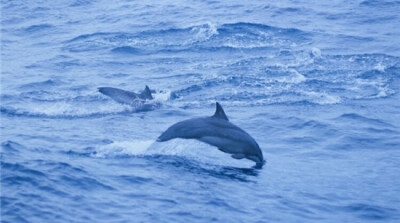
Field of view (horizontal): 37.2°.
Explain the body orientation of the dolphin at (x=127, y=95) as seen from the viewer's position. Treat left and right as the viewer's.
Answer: facing to the left of the viewer

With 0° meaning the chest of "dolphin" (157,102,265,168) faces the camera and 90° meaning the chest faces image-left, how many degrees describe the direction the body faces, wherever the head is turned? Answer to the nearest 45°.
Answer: approximately 270°

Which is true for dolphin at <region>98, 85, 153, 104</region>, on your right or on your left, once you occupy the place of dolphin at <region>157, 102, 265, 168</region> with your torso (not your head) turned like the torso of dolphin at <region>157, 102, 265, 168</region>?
on your left

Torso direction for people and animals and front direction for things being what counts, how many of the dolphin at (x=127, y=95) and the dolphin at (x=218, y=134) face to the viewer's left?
1

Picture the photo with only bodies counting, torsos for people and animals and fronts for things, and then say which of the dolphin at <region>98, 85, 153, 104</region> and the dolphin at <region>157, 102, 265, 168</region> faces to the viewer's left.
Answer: the dolphin at <region>98, 85, 153, 104</region>

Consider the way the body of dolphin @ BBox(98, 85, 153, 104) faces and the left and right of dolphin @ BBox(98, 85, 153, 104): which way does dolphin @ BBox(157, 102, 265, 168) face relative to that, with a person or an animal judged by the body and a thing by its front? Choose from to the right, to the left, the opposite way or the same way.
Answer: the opposite way
